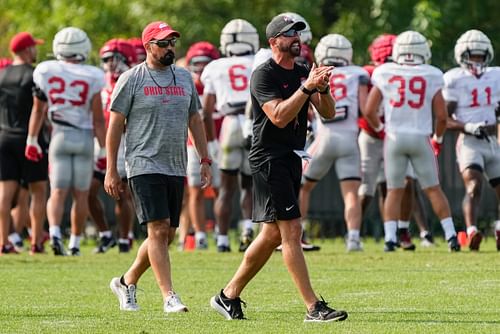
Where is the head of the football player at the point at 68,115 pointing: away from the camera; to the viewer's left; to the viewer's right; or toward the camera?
away from the camera

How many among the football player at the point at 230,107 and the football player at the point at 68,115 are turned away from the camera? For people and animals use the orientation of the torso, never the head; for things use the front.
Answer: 2

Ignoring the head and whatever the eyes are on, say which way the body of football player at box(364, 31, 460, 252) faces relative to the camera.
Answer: away from the camera

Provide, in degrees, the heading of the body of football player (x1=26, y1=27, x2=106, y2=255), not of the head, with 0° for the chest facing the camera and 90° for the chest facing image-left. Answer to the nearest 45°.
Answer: approximately 180°

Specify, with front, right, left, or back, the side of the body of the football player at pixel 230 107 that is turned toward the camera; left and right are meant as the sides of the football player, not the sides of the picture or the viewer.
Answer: back

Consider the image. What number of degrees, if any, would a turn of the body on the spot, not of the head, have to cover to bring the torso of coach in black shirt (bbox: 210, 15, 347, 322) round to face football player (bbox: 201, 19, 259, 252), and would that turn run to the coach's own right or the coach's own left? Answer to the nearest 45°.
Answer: approximately 135° to the coach's own left

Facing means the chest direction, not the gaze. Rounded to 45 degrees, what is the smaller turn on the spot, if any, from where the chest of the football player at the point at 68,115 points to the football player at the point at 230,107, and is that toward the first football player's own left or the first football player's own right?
approximately 90° to the first football player's own right

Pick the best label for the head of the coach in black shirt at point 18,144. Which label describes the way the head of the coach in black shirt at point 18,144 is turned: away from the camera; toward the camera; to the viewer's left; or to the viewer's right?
to the viewer's right

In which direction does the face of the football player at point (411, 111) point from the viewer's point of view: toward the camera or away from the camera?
away from the camera

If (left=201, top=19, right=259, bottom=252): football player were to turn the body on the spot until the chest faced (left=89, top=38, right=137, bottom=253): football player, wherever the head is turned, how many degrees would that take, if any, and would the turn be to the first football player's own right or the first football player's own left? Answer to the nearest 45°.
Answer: approximately 90° to the first football player's own left
